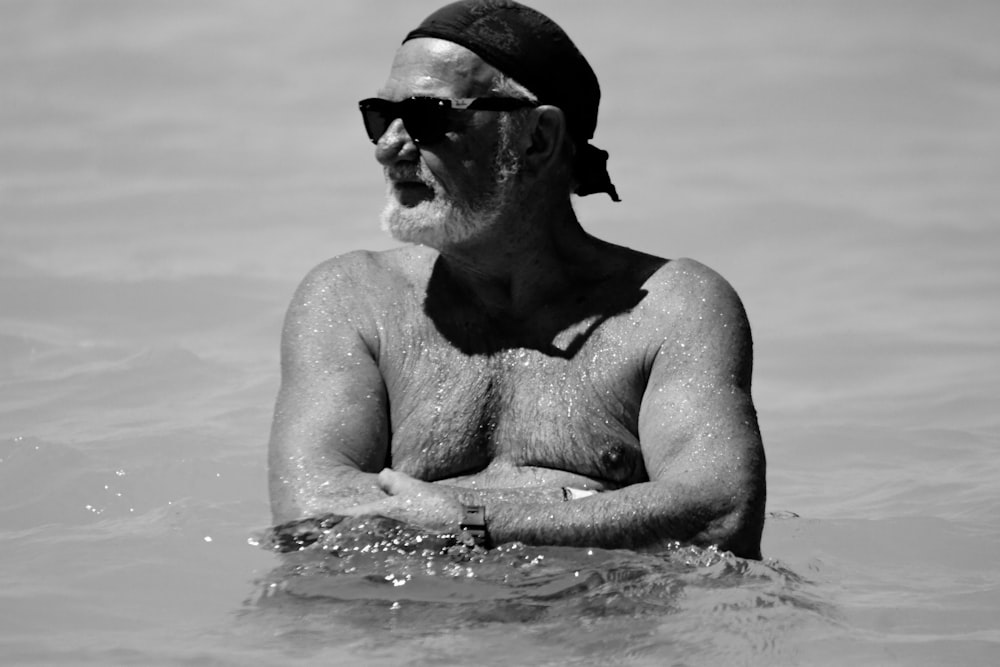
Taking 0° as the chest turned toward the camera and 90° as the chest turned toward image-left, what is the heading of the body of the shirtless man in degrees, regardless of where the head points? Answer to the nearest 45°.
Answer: approximately 0°

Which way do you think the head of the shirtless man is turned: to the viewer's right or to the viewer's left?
to the viewer's left
